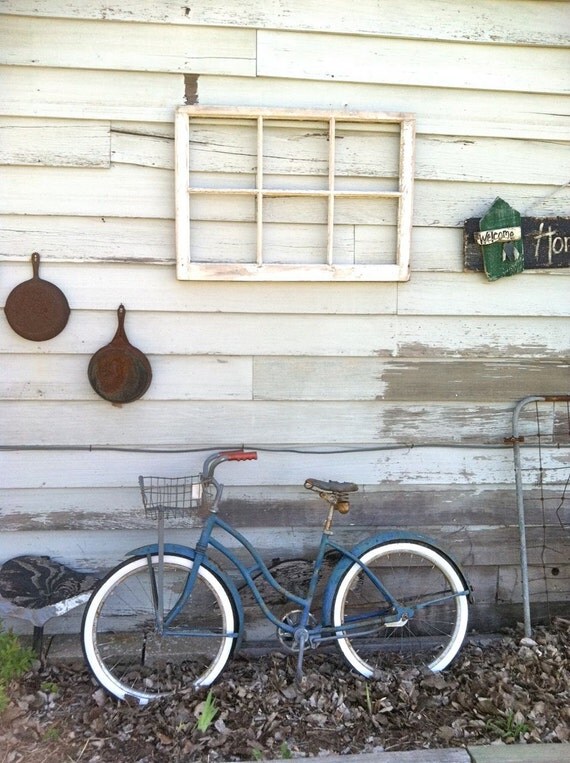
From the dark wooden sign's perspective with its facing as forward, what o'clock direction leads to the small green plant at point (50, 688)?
The small green plant is roughly at 2 o'clock from the dark wooden sign.

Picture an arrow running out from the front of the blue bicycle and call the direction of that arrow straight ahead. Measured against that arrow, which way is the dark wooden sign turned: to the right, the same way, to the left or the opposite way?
to the left

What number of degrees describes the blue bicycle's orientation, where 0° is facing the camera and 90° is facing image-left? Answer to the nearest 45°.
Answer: approximately 90°

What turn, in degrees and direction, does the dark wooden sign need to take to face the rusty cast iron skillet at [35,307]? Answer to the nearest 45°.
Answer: approximately 45° to its right

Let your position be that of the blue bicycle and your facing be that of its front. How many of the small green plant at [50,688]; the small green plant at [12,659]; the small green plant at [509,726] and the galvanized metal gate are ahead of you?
2

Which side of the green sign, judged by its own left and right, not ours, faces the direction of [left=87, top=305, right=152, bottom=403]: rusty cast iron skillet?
right

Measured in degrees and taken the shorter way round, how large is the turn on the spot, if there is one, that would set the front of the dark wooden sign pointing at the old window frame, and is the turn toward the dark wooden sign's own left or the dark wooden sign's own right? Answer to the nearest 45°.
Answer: approximately 45° to the dark wooden sign's own right

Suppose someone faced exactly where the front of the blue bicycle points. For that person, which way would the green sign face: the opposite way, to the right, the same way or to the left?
to the left

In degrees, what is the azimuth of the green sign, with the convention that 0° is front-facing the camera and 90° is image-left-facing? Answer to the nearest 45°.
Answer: approximately 0°

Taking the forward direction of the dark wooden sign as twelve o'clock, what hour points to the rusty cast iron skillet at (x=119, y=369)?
The rusty cast iron skillet is roughly at 2 o'clock from the dark wooden sign.
